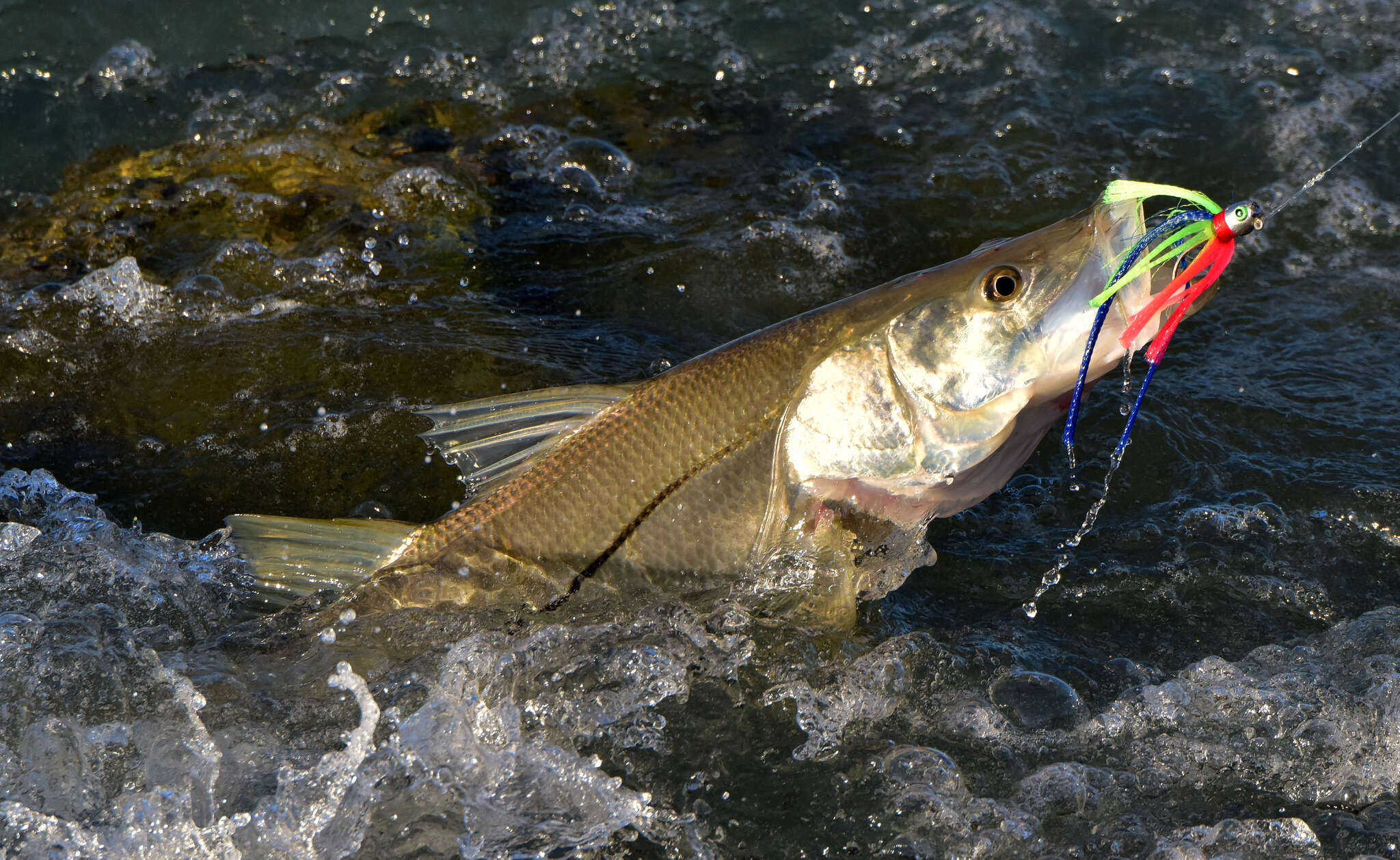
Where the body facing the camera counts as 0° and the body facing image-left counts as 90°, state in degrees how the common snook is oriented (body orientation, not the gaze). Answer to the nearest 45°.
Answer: approximately 270°

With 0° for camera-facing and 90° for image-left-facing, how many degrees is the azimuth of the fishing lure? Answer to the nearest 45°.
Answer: approximately 270°
